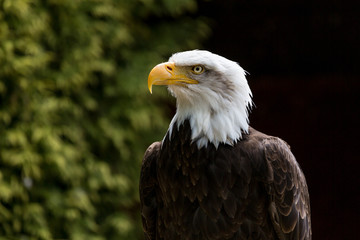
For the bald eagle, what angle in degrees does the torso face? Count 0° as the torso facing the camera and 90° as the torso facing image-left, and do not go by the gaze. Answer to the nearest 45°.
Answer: approximately 45°
